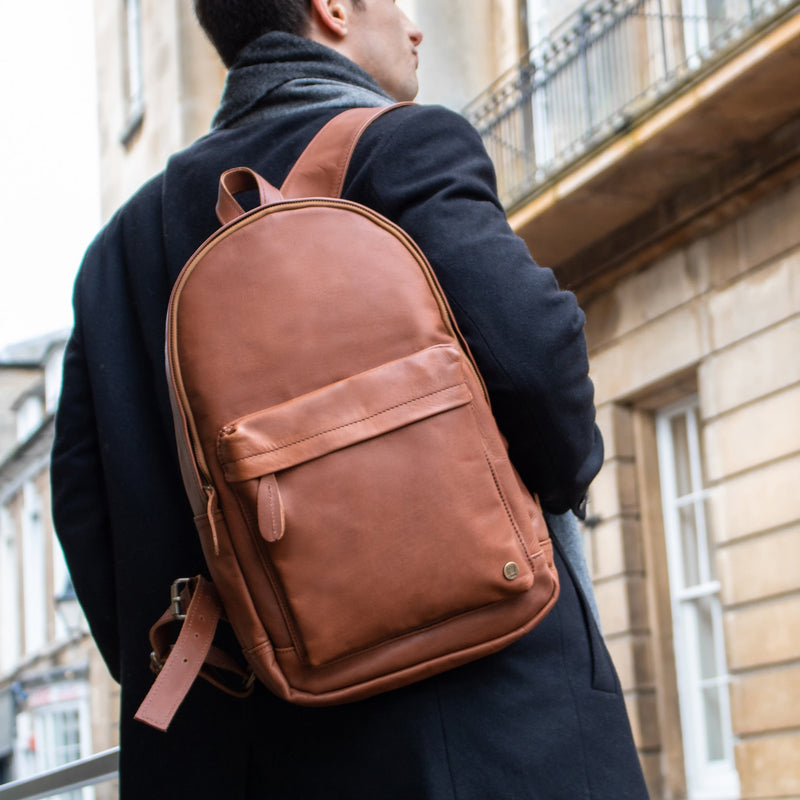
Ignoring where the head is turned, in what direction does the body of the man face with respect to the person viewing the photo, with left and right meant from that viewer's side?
facing away from the viewer and to the right of the viewer

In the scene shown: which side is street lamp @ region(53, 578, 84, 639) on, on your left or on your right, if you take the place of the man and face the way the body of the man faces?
on your left

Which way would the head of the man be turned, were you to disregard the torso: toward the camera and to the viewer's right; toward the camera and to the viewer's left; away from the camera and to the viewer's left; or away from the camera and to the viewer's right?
away from the camera and to the viewer's right

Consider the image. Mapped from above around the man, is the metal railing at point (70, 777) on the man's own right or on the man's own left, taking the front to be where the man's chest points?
on the man's own left

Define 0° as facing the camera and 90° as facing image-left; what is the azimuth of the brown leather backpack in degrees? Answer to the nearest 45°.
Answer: approximately 0°
